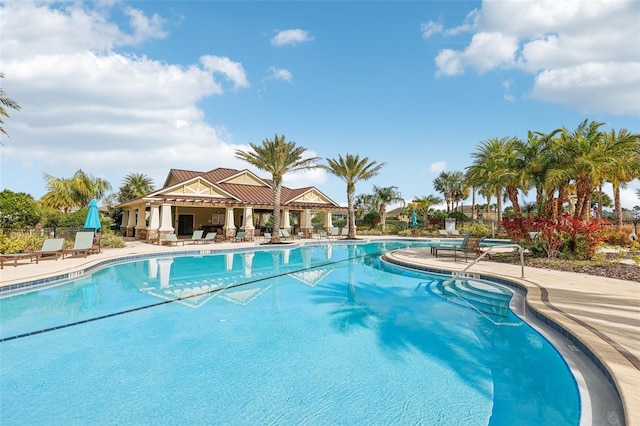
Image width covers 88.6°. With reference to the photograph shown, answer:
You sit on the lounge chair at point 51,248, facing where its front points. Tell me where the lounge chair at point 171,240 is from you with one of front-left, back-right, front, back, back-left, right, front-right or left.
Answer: back

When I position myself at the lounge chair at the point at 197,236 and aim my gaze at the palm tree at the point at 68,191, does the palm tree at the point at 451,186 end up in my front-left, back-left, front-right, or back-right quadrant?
back-right

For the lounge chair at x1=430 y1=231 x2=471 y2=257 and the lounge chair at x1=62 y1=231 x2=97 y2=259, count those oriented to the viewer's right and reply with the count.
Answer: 0

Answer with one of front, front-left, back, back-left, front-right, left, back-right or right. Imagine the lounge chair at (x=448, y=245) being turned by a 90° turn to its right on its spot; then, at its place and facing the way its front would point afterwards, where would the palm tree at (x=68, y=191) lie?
left

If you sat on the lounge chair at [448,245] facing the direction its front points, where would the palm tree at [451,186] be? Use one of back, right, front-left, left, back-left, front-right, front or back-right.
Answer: right

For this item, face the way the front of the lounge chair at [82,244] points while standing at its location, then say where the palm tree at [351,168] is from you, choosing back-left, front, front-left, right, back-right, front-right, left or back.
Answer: back-left

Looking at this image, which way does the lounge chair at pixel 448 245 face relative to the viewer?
to the viewer's left

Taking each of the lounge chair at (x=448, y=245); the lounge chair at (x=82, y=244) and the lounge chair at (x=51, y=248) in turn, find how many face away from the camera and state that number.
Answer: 0

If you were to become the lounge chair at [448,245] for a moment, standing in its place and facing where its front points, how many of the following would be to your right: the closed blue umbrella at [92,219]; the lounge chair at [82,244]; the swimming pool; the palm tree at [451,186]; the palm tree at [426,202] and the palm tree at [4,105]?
2

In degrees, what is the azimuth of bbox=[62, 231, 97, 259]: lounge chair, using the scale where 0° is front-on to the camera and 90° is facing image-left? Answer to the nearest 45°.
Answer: approximately 45°

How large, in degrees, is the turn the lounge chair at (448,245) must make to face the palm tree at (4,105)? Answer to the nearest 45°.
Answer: approximately 45° to its left

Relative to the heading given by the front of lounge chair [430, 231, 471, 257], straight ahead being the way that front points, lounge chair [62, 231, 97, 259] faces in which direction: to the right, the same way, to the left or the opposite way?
to the left

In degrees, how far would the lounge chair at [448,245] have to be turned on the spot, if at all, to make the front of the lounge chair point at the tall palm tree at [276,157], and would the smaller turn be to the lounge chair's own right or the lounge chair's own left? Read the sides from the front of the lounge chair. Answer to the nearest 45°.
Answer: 0° — it already faces it
